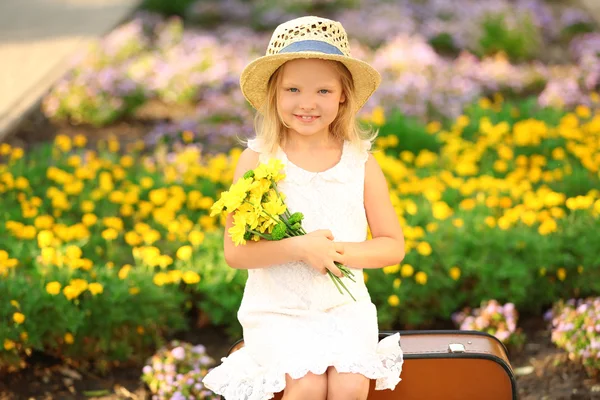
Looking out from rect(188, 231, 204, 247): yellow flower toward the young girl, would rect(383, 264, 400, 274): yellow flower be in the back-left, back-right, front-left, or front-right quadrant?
front-left

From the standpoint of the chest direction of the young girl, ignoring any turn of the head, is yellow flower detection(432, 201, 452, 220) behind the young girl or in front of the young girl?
behind

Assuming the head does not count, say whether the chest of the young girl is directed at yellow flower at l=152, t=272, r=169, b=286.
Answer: no

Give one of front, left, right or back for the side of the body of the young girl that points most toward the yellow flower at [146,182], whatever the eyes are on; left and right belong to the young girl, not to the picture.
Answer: back

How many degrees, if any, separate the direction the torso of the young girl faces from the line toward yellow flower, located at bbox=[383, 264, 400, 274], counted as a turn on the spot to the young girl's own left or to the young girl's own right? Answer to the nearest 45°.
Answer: approximately 180°

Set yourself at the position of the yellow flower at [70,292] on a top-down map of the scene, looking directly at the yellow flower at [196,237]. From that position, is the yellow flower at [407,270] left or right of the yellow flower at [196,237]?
right

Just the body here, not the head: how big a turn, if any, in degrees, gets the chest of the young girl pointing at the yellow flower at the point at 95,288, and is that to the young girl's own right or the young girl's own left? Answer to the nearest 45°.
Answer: approximately 135° to the young girl's own right

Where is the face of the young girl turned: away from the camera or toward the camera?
toward the camera

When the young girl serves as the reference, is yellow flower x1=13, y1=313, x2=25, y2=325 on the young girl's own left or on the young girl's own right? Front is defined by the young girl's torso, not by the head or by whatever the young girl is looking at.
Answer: on the young girl's own right

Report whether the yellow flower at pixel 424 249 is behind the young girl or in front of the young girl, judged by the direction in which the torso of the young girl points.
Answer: behind

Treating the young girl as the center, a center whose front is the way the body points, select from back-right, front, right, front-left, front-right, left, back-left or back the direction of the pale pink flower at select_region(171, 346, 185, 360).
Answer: back-right

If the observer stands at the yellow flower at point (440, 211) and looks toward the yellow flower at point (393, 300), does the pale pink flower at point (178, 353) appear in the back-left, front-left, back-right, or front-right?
front-right

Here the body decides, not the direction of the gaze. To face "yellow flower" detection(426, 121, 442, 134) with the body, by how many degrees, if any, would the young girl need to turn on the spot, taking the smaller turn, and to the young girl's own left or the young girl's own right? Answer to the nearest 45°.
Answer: approximately 180°

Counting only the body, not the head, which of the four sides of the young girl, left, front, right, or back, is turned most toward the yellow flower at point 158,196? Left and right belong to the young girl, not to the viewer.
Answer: back

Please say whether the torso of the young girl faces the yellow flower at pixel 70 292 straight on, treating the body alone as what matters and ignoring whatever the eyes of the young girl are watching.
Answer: no

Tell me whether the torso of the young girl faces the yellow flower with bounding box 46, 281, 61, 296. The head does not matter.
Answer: no

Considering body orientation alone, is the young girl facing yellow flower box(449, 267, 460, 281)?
no

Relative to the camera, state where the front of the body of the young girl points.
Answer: toward the camera
